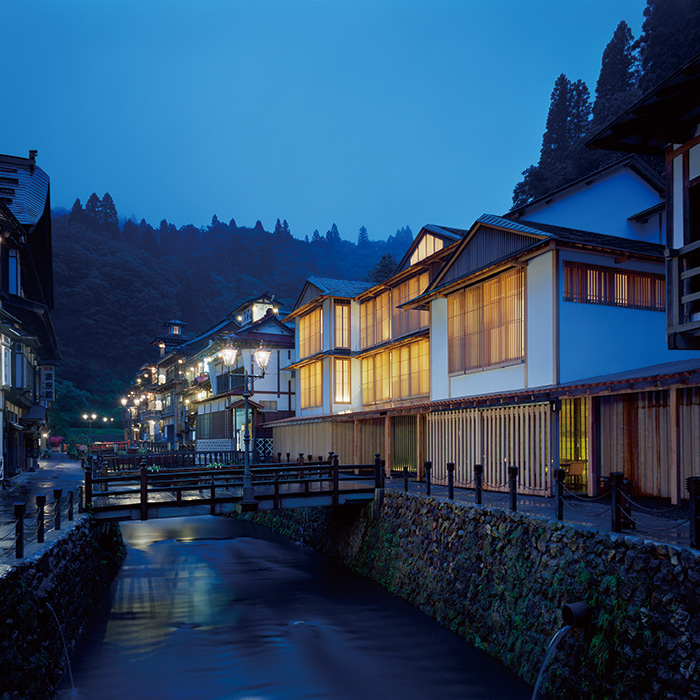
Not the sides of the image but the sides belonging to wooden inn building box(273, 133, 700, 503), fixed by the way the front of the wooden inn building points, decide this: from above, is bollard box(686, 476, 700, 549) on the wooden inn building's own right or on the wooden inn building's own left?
on the wooden inn building's own left

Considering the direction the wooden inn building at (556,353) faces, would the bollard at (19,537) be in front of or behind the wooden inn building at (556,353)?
in front

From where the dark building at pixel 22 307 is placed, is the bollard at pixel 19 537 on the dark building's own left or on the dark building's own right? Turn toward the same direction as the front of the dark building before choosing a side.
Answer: on the dark building's own right

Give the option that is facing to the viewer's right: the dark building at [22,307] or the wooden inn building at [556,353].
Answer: the dark building

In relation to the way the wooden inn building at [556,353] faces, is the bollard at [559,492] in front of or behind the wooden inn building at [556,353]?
in front

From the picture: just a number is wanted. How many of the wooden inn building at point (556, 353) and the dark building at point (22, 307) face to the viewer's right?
1

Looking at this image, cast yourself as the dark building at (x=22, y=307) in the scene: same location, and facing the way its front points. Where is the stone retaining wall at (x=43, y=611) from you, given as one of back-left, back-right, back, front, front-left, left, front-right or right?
right

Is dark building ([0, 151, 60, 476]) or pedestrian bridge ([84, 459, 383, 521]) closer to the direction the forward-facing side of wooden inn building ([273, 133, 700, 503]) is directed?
the pedestrian bridge

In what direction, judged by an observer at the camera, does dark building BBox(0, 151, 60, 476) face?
facing to the right of the viewer
